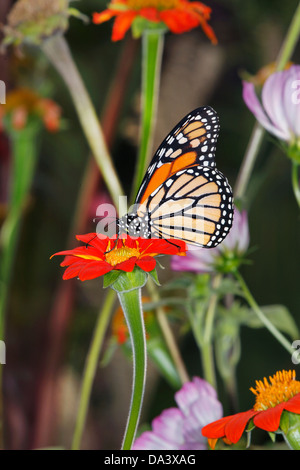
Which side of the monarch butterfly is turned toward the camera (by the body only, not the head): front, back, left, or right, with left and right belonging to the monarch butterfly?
left
